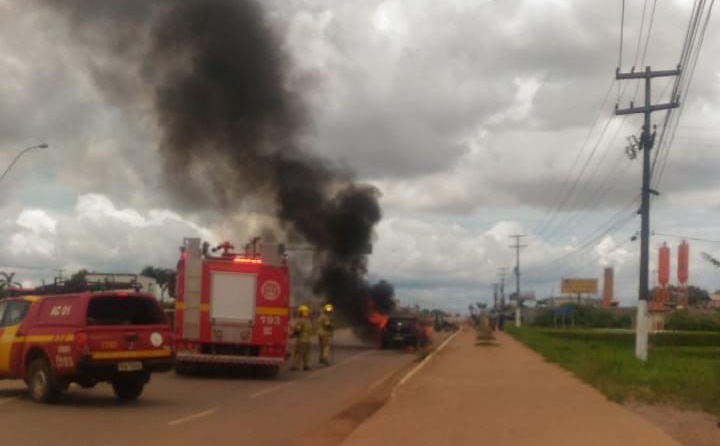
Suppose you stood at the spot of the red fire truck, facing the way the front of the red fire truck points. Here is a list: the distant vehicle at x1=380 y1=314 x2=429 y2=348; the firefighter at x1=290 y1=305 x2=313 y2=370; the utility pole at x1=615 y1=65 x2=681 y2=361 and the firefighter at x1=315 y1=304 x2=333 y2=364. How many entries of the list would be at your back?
0

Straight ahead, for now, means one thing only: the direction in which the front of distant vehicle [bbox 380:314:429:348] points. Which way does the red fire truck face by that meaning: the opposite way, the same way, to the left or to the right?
the same way

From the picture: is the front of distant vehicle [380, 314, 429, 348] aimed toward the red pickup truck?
no

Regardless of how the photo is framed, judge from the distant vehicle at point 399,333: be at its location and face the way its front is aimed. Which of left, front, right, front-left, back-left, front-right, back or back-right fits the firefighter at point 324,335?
back

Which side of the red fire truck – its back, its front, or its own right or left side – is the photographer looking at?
back

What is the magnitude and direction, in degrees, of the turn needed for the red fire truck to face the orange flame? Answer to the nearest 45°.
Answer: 0° — it already faces it

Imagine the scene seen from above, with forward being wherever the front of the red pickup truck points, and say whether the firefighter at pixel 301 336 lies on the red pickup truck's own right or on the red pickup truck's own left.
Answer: on the red pickup truck's own right

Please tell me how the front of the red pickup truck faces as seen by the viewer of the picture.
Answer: facing away from the viewer and to the left of the viewer

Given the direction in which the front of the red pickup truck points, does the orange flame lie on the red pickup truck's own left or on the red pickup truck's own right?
on the red pickup truck's own right

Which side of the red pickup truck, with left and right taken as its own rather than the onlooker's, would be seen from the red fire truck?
right

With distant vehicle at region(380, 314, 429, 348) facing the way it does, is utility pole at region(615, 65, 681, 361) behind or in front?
behind

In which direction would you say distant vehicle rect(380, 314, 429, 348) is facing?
away from the camera

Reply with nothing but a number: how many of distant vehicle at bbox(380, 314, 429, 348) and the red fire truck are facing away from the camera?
2

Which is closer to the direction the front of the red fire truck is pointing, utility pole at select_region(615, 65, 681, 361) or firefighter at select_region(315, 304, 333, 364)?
the firefighter

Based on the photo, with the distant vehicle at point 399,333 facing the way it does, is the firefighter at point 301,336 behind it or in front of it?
behind

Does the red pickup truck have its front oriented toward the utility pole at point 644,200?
no
